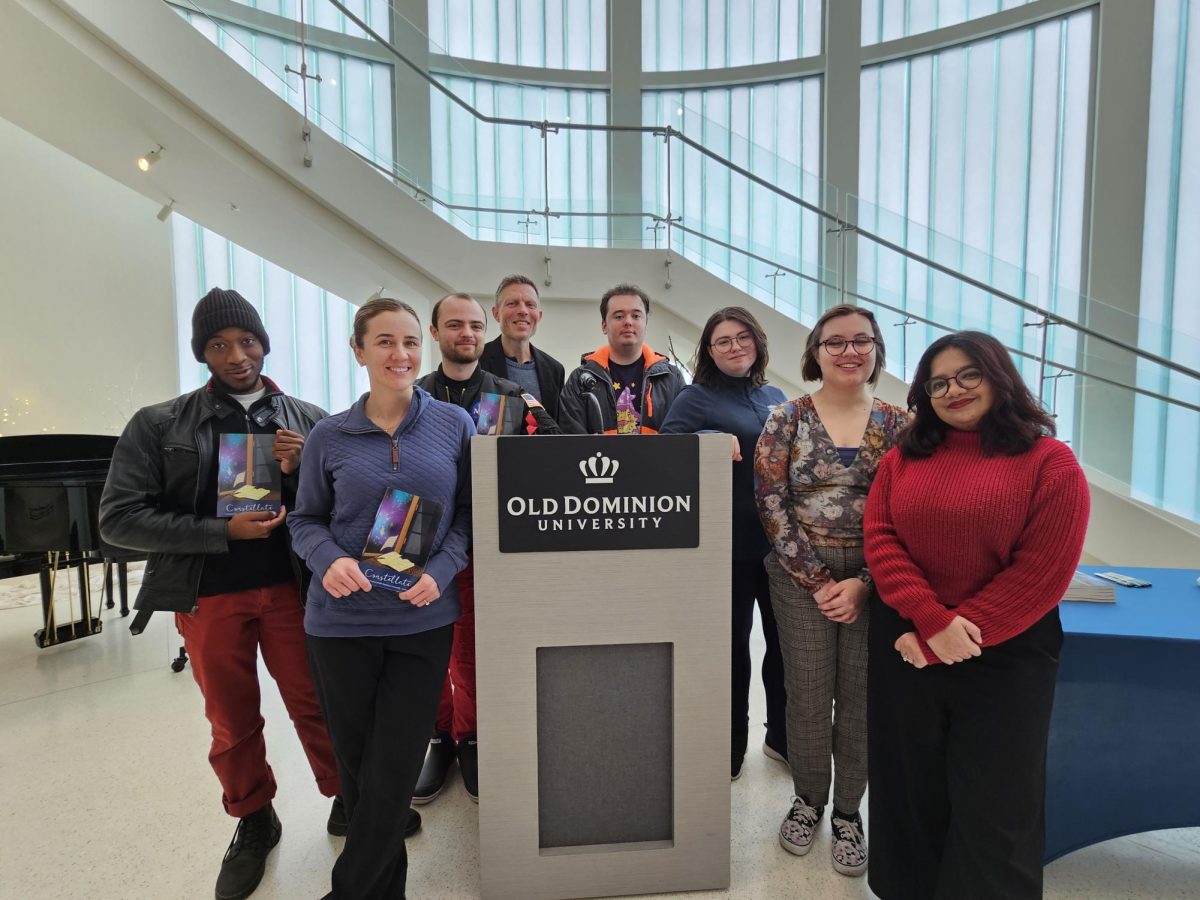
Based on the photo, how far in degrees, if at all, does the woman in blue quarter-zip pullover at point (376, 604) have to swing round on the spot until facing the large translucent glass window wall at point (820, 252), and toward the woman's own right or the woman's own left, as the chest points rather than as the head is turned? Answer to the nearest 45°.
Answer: approximately 135° to the woman's own left

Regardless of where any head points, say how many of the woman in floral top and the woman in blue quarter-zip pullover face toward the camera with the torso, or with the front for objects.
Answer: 2

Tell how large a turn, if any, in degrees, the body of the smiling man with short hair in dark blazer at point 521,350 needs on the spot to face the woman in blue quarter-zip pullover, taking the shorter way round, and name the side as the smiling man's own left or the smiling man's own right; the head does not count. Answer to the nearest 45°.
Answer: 0° — they already face them

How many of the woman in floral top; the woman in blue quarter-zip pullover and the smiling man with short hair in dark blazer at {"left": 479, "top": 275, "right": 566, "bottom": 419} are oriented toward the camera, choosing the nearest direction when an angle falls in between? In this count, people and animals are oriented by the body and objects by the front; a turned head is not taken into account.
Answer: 3

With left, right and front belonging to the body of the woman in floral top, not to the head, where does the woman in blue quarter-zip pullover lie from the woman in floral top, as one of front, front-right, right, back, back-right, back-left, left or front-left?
front-right

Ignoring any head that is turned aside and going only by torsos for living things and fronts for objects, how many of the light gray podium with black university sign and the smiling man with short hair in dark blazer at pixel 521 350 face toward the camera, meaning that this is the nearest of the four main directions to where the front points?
2

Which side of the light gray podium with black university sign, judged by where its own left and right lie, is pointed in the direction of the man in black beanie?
right

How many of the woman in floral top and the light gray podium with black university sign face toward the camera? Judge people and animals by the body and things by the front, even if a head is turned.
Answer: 2

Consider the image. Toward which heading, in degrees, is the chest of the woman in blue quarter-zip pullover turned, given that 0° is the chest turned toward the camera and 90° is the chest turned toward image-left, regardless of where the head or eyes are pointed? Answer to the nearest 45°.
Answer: approximately 0°

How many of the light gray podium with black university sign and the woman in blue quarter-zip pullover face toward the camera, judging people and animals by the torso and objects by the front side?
2
